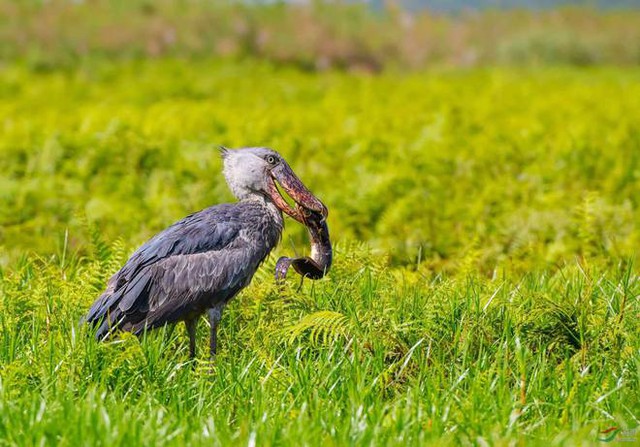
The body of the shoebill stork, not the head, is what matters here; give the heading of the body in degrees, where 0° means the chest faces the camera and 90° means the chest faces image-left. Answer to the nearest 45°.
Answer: approximately 270°
